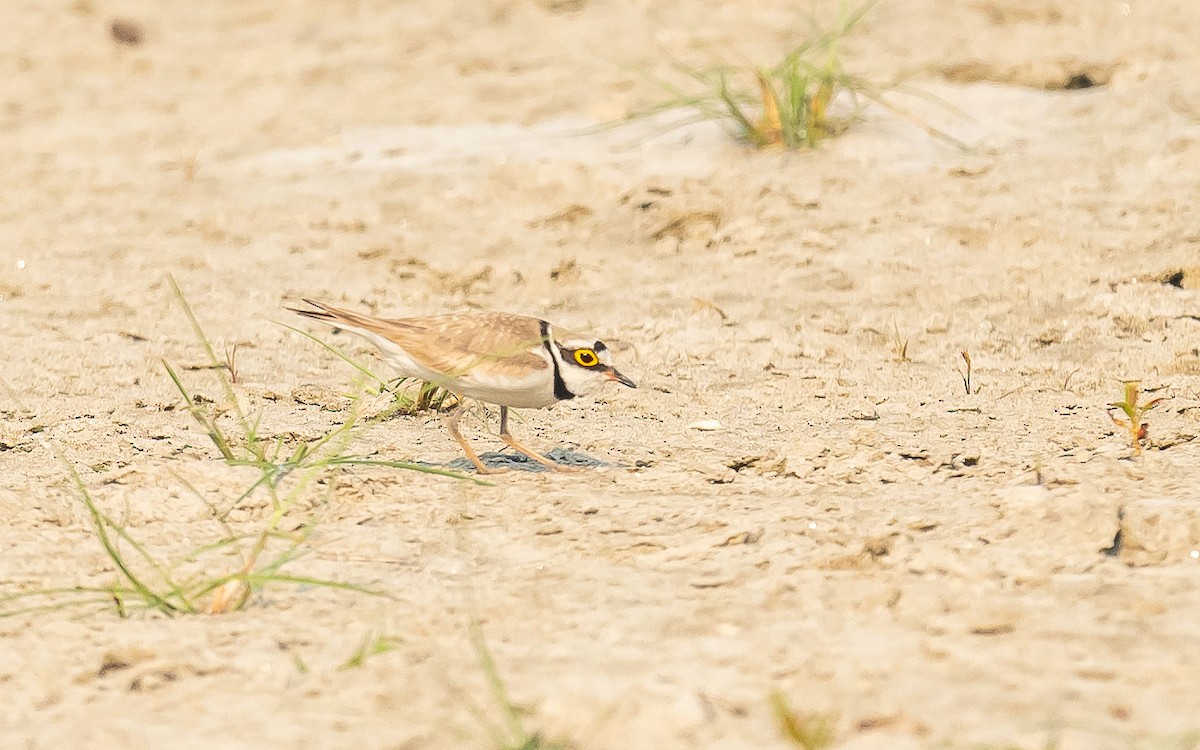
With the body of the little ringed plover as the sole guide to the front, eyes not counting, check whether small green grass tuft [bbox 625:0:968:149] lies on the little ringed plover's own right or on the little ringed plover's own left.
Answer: on the little ringed plover's own left

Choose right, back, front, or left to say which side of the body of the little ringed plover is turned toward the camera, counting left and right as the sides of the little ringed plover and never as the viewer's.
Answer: right

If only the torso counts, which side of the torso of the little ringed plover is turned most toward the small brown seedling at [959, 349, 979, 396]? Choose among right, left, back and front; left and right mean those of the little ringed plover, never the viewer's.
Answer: front
